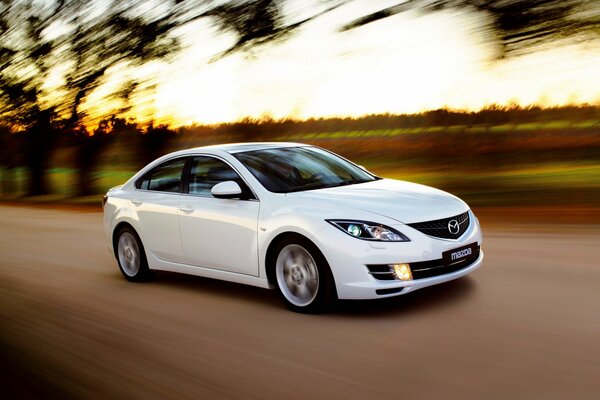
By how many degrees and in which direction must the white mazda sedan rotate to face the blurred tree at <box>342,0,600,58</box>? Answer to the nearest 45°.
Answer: approximately 90° to its left

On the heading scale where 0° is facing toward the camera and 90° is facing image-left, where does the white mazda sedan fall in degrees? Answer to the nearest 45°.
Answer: approximately 315°
